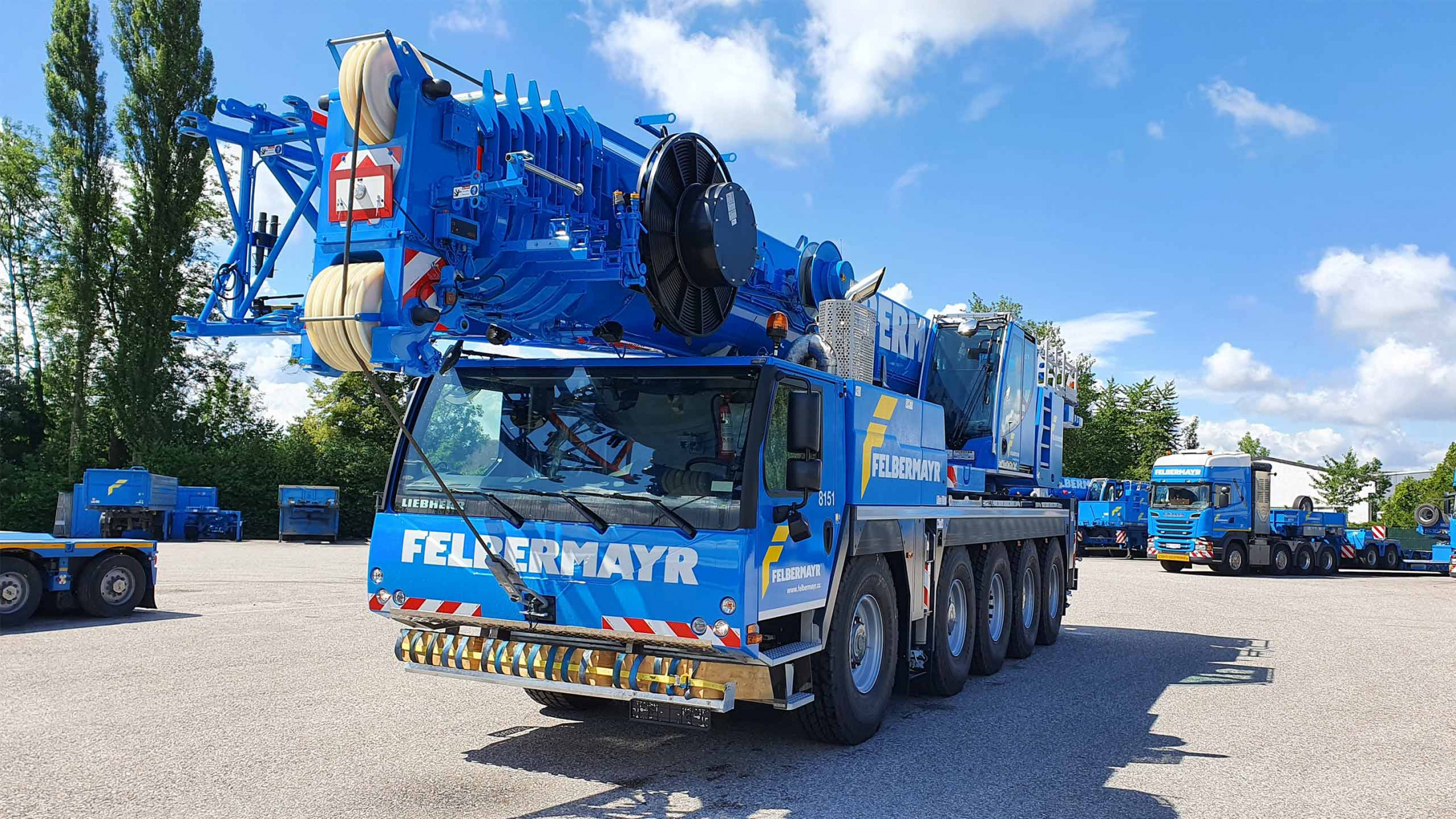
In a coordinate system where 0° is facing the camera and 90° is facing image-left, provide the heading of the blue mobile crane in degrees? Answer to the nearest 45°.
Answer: approximately 45°

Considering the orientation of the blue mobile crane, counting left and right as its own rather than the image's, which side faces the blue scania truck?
back

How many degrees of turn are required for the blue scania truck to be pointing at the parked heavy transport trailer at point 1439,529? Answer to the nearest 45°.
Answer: approximately 180°

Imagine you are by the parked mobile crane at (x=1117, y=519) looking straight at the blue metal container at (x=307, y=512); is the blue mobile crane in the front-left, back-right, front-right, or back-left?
front-left

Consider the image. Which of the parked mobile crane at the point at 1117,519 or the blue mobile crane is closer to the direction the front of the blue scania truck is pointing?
the blue mobile crane

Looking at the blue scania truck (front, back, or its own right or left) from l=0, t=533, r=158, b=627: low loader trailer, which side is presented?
front

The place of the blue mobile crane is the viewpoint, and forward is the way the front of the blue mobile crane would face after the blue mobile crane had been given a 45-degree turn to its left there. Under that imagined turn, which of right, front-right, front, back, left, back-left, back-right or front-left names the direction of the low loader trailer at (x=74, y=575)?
back-right

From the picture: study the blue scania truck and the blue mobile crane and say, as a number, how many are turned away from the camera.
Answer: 0

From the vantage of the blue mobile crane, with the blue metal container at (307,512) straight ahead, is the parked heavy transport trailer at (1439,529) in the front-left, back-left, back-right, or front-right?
front-right

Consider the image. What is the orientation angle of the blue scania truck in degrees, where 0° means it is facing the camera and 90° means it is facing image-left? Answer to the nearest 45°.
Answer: approximately 45°

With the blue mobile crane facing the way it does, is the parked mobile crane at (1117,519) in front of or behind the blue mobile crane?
behind

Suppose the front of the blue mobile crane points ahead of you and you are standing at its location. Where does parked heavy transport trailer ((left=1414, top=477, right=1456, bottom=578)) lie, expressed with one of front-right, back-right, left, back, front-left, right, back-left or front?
back
